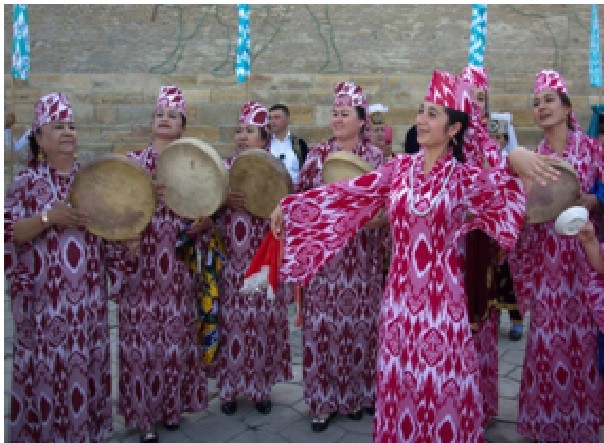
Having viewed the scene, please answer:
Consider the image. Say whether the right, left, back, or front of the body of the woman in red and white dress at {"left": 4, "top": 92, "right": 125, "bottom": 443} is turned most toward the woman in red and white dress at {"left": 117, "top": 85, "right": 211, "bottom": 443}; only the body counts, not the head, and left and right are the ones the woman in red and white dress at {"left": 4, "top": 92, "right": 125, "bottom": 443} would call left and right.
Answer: left

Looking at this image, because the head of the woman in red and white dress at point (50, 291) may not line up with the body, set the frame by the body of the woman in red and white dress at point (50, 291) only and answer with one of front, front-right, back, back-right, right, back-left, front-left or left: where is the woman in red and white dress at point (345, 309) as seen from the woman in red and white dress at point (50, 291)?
front-left

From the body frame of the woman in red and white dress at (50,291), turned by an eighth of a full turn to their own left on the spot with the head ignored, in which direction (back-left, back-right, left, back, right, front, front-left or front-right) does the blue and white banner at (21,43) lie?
left

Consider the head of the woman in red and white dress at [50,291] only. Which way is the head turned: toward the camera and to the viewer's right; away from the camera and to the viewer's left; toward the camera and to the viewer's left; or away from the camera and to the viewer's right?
toward the camera and to the viewer's right

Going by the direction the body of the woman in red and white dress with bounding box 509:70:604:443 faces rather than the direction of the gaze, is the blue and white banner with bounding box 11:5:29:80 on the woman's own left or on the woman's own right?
on the woman's own right

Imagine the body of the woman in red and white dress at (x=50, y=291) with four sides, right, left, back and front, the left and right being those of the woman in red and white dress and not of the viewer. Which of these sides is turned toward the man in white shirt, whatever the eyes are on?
left

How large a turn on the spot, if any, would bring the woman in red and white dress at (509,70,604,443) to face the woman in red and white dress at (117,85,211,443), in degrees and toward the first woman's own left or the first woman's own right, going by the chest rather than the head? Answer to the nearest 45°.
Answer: approximately 45° to the first woman's own right

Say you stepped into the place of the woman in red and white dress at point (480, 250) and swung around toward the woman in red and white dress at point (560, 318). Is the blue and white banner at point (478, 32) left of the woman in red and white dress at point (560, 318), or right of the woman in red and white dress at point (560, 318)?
left

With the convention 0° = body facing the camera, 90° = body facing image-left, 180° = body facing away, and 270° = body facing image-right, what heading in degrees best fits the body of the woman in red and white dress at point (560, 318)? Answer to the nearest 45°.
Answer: approximately 45°

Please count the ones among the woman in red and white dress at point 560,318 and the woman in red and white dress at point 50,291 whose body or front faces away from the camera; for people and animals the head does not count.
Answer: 0
